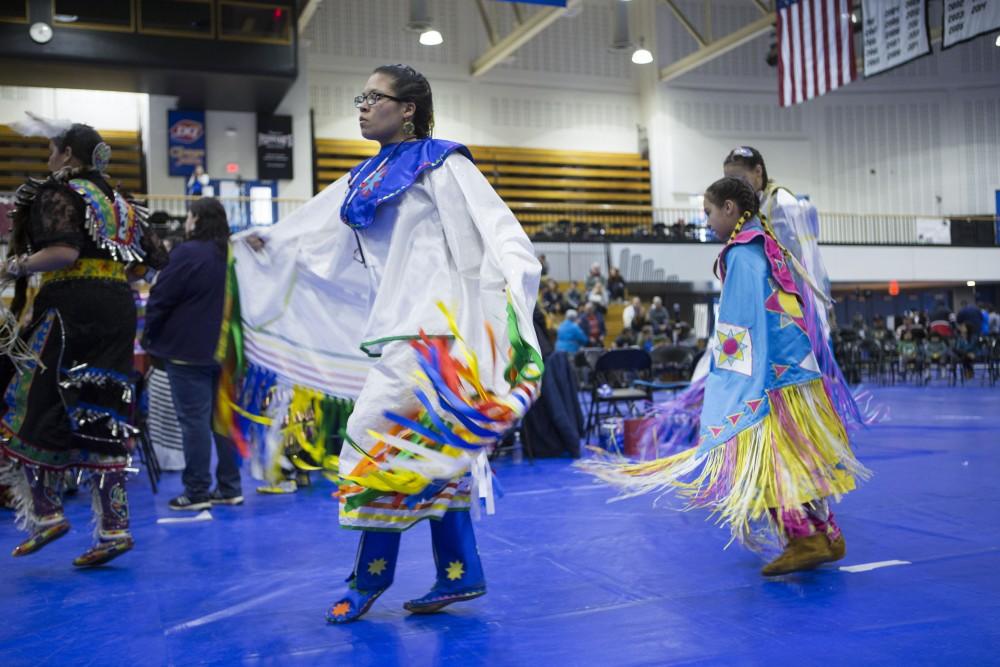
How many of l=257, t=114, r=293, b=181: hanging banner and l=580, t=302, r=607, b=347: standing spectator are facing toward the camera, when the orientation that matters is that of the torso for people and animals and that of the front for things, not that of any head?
2

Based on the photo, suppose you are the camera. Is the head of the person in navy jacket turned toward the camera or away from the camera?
away from the camera

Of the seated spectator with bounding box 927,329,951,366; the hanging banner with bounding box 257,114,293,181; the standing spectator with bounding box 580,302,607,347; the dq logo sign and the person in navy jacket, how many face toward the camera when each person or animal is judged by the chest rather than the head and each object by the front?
4

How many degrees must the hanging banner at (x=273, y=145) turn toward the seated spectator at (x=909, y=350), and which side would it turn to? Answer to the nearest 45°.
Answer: approximately 45° to its left

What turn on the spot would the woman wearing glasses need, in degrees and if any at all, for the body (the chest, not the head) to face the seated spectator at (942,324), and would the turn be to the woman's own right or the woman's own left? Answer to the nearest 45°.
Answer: approximately 180°

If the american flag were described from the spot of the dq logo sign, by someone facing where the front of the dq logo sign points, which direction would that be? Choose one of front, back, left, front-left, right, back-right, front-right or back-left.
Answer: front-left

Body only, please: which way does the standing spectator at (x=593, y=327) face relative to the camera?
toward the camera

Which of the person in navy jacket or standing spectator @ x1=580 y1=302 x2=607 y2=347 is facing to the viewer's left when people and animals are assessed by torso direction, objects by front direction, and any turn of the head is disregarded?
the person in navy jacket

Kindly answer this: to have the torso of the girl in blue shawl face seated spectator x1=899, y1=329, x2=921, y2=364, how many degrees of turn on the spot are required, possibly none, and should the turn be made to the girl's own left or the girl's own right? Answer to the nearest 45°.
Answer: approximately 90° to the girl's own right

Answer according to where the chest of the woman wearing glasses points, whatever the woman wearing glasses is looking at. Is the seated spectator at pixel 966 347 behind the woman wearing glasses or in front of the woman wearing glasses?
behind

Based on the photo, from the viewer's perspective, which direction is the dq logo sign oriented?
toward the camera

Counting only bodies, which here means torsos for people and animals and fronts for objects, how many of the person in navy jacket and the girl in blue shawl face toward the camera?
0

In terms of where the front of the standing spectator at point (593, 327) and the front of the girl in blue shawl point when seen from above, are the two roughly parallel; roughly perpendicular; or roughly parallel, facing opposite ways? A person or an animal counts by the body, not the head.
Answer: roughly perpendicular

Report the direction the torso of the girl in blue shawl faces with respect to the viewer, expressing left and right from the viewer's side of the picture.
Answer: facing to the left of the viewer

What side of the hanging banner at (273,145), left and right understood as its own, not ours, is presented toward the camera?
front
